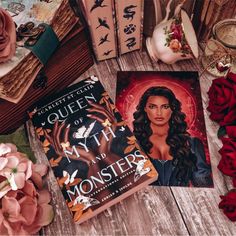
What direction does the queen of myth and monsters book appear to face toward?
toward the camera
